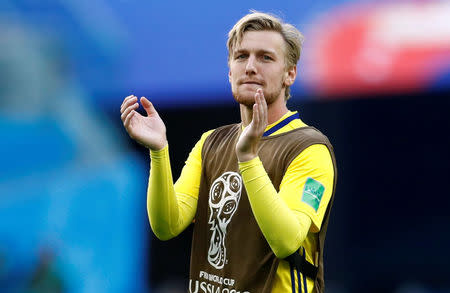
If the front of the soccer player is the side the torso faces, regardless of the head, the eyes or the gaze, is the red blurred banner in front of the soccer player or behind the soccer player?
behind

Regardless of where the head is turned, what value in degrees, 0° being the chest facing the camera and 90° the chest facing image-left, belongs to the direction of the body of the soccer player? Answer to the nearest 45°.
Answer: approximately 45°
